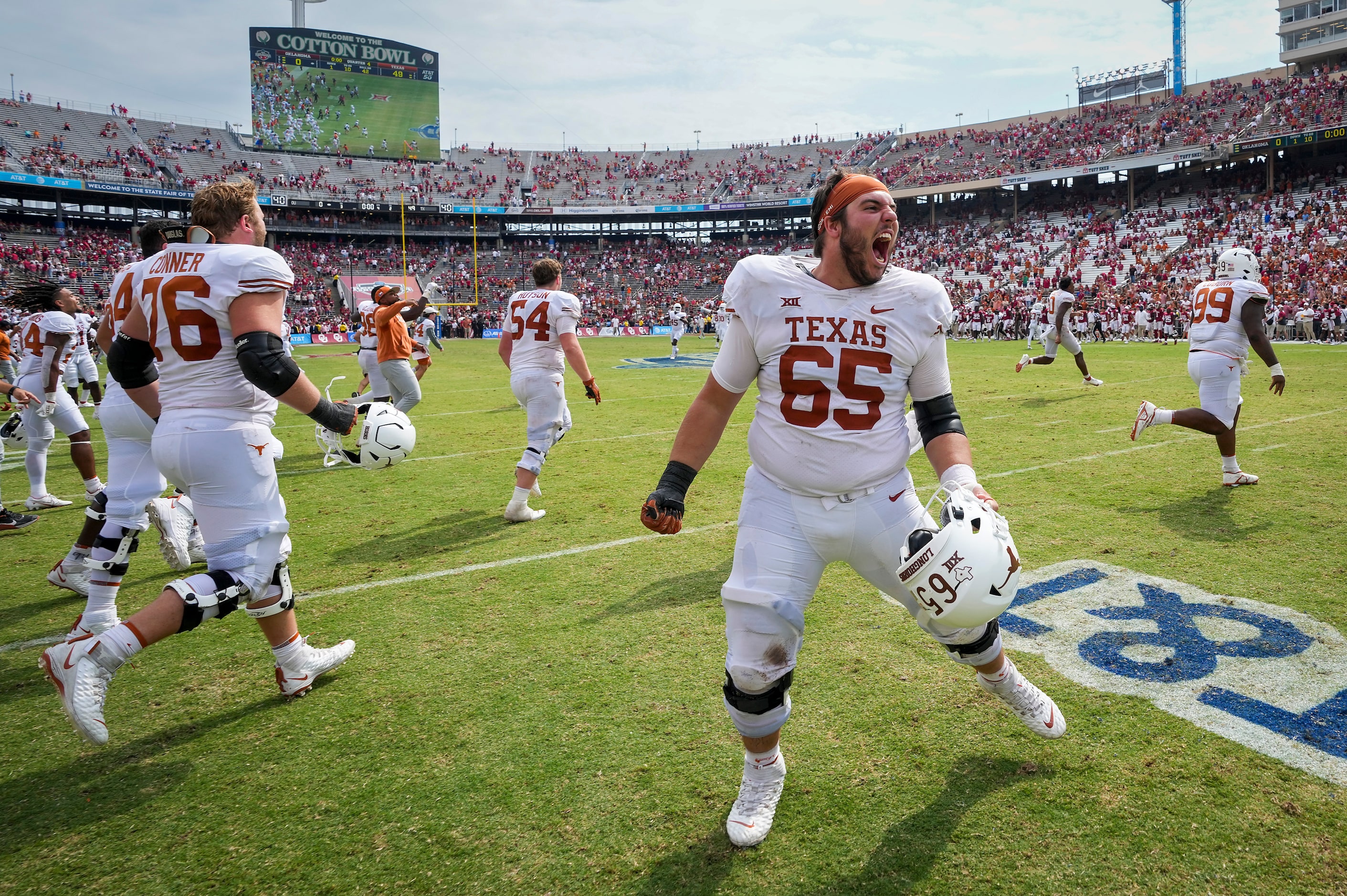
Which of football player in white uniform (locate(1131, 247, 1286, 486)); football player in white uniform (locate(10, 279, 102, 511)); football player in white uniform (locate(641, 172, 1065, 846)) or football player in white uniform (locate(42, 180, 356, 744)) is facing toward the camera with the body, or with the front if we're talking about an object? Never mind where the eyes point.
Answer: football player in white uniform (locate(641, 172, 1065, 846))

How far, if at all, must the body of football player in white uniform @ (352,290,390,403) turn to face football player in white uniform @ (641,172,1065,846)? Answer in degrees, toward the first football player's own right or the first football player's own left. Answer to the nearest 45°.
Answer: approximately 135° to the first football player's own right

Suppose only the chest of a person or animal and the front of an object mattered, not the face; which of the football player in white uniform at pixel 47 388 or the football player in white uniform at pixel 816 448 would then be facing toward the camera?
the football player in white uniform at pixel 816 448

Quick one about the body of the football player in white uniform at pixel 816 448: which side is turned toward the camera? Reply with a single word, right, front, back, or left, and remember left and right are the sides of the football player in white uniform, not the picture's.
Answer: front

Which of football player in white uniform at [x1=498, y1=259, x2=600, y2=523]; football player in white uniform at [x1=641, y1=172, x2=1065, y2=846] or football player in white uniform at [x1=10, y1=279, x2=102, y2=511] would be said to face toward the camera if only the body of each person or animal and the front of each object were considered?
football player in white uniform at [x1=641, y1=172, x2=1065, y2=846]

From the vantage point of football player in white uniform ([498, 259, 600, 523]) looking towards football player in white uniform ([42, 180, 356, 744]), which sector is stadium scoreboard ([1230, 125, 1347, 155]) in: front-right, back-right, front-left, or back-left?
back-left

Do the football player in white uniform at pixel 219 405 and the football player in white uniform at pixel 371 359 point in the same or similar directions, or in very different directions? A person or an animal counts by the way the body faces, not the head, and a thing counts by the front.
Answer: same or similar directions

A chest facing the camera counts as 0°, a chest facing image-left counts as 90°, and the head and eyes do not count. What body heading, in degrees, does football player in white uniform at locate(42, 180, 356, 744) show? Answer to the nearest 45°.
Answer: approximately 225°

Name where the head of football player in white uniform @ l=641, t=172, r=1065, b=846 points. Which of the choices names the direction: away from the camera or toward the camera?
toward the camera

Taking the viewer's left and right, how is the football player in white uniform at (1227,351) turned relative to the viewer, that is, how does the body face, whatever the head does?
facing away from the viewer and to the right of the viewer
